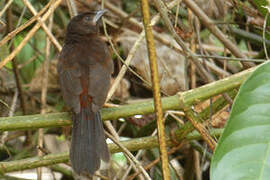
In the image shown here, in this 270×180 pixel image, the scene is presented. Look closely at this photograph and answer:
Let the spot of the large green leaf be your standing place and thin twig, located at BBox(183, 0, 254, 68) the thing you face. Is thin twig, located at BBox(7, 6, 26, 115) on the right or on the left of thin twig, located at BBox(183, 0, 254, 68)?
left

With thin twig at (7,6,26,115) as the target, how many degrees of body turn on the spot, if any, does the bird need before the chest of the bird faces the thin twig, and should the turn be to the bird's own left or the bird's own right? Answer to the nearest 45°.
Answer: approximately 45° to the bird's own left

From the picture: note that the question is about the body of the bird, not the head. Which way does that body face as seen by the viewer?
away from the camera

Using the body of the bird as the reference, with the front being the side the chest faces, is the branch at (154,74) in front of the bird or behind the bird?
behind

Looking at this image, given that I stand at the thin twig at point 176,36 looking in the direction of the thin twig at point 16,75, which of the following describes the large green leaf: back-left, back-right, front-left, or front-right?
back-left

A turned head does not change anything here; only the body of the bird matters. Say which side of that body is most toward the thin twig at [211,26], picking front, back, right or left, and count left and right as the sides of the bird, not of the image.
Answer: right

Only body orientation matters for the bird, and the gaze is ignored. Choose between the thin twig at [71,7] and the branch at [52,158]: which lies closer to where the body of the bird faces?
the thin twig

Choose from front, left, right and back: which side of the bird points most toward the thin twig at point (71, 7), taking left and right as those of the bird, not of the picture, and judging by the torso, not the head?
front
